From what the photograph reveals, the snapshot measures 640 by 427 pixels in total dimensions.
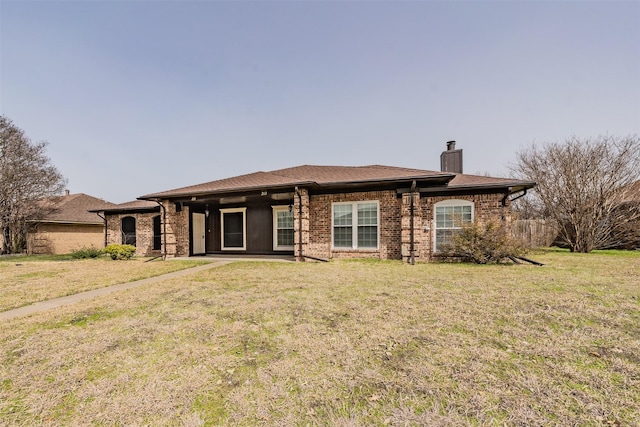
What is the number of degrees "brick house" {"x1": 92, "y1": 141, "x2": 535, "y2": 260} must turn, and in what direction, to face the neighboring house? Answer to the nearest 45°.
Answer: approximately 135° to its right

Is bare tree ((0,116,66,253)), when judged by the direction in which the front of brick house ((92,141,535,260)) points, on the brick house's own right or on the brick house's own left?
on the brick house's own right

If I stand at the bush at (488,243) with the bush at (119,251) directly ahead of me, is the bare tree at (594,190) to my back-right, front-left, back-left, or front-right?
back-right

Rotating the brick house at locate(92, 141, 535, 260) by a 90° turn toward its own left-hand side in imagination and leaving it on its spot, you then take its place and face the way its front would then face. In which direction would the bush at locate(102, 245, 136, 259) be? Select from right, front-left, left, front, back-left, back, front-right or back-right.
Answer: back

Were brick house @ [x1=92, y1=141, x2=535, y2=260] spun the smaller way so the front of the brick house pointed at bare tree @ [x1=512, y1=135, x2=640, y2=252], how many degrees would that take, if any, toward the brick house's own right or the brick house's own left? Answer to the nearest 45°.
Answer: approximately 90° to the brick house's own left

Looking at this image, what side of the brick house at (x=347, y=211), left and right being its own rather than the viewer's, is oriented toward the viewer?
front
